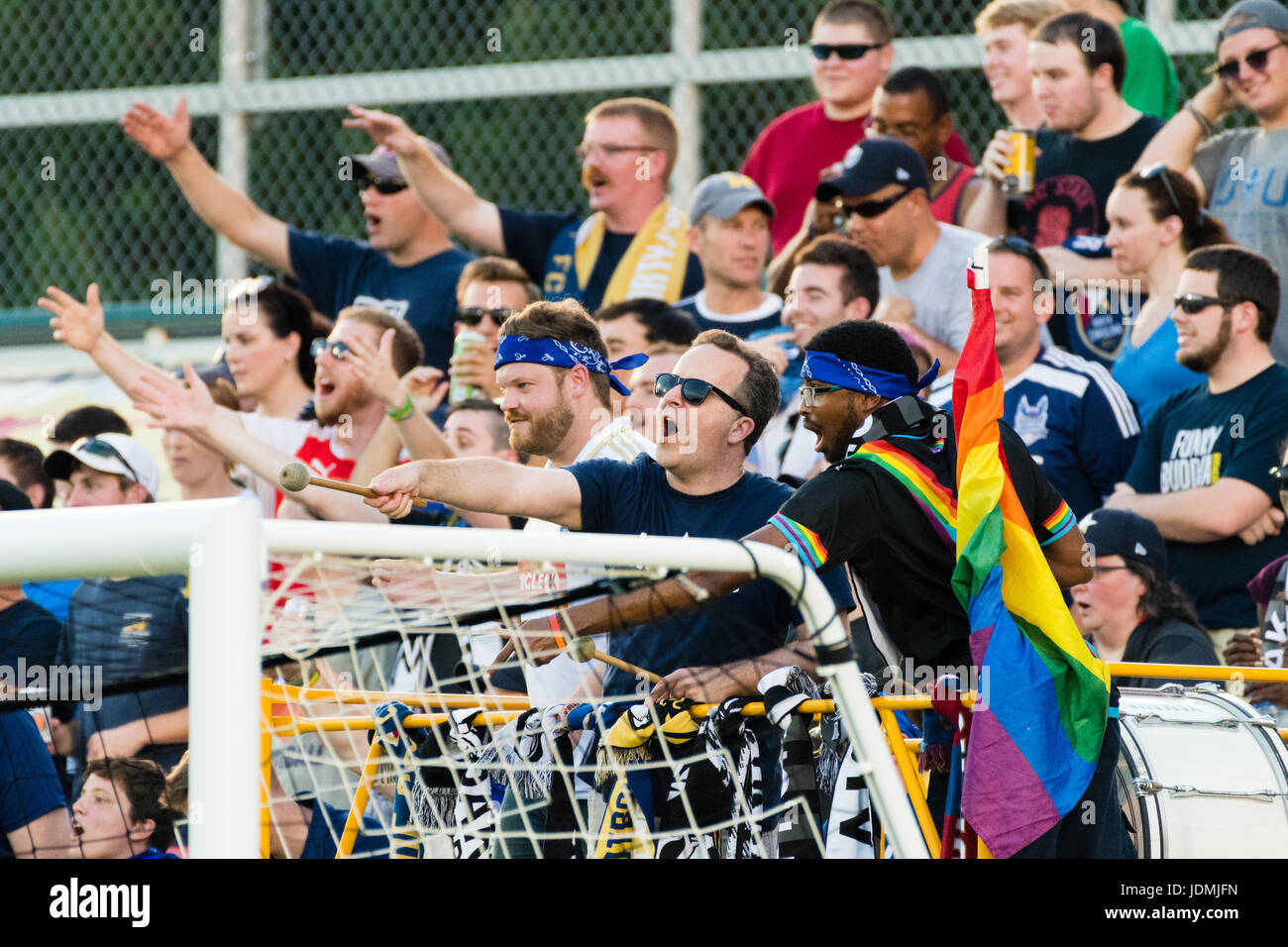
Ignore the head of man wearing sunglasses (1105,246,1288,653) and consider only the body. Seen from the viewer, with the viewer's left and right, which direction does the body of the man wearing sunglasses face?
facing the viewer and to the left of the viewer

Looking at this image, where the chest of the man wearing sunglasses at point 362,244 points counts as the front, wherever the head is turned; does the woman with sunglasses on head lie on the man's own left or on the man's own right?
on the man's own left

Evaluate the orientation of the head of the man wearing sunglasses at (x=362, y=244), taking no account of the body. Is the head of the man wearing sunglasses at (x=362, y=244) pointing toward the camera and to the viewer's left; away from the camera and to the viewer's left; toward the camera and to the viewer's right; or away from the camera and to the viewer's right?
toward the camera and to the viewer's left

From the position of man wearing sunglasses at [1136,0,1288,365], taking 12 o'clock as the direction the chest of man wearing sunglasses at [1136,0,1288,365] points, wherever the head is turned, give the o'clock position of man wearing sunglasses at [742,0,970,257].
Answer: man wearing sunglasses at [742,0,970,257] is roughly at 2 o'clock from man wearing sunglasses at [1136,0,1288,365].

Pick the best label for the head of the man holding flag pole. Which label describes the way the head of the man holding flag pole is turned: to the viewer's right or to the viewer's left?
to the viewer's left

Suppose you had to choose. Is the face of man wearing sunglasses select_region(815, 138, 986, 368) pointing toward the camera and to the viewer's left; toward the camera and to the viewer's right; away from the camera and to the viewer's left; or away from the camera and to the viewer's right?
toward the camera and to the viewer's left

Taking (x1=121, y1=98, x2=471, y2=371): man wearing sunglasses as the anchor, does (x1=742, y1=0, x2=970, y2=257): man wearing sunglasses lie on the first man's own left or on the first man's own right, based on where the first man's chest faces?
on the first man's own left

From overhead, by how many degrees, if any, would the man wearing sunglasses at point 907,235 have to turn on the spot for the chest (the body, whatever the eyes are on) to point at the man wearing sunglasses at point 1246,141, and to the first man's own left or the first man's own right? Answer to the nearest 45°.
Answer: approximately 135° to the first man's own left

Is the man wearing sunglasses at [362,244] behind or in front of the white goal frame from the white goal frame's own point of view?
behind

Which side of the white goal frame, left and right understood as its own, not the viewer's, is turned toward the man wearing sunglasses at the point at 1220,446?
back

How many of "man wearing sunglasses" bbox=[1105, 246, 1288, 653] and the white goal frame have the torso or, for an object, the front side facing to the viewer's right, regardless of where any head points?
0

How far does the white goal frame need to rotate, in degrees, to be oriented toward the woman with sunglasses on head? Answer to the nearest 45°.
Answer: approximately 180°
